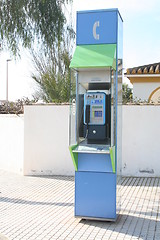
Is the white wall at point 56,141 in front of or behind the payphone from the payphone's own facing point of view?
behind

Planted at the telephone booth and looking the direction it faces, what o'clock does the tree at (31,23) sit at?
The tree is roughly at 5 o'clock from the telephone booth.

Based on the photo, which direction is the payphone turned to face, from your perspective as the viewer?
facing the viewer

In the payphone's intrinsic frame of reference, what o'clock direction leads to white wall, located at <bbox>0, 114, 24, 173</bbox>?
The white wall is roughly at 5 o'clock from the payphone.

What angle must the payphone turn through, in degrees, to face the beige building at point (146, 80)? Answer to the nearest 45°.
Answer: approximately 180°

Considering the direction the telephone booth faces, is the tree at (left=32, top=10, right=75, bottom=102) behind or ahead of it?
behind

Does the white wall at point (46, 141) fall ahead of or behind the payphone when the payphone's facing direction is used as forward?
behind
